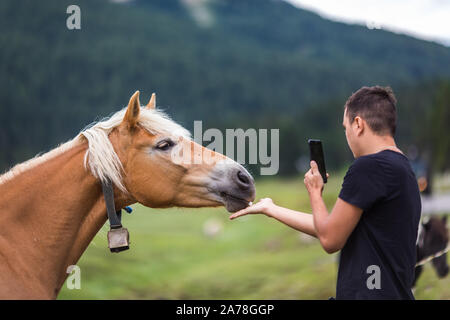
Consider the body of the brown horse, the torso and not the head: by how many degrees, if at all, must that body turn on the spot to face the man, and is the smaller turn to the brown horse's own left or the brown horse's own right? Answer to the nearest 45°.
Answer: approximately 45° to the brown horse's own right

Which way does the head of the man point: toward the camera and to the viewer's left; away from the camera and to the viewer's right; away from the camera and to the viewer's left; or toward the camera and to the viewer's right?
away from the camera and to the viewer's left

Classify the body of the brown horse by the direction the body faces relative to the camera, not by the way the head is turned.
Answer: to the viewer's right

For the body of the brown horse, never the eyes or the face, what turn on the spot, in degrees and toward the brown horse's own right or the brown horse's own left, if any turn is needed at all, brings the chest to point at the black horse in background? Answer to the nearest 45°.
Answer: approximately 45° to the brown horse's own left
